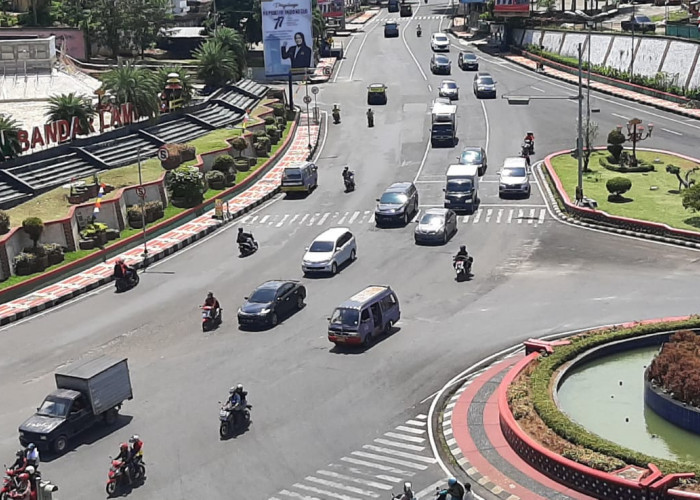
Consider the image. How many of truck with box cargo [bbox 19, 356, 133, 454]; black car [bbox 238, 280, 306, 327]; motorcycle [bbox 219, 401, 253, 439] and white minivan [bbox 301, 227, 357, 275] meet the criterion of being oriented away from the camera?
0

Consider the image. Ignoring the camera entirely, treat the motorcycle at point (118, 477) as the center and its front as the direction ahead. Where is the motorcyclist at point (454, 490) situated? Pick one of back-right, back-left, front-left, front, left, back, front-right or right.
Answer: left

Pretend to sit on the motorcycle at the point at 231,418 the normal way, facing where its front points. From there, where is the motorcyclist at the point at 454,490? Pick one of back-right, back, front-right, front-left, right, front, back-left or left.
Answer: left

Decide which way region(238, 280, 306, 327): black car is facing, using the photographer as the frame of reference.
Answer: facing the viewer and to the left of the viewer

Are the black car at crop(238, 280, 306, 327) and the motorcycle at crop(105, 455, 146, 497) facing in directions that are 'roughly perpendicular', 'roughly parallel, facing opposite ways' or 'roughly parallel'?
roughly parallel

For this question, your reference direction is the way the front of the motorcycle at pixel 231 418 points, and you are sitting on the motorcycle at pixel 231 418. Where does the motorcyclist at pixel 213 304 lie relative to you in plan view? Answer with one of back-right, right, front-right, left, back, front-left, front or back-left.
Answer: back-right

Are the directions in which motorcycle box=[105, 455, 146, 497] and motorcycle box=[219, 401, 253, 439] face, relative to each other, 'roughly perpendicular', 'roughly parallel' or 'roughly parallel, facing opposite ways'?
roughly parallel

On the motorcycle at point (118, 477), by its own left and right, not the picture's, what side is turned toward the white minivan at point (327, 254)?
back

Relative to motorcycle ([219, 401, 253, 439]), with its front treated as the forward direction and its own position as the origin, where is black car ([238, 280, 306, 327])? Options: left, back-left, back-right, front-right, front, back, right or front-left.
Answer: back-right

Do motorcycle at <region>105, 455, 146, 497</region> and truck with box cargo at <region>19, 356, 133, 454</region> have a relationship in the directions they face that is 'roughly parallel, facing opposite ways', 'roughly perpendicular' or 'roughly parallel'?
roughly parallel

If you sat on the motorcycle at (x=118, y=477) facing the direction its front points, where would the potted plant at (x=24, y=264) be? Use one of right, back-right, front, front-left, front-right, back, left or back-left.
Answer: back-right

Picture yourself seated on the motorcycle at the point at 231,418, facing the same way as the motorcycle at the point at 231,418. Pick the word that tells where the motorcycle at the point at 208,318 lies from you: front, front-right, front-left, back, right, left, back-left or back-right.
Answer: back-right

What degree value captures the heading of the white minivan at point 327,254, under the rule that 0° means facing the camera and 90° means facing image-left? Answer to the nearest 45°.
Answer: approximately 45°

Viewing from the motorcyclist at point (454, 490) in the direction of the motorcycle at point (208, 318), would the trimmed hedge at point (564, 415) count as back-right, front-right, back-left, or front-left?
front-right

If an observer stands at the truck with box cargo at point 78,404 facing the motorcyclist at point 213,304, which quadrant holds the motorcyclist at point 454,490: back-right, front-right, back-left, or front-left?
back-right

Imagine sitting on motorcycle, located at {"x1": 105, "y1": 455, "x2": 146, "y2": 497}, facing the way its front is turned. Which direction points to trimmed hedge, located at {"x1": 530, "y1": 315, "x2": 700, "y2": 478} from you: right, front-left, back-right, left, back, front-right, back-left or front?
back-left

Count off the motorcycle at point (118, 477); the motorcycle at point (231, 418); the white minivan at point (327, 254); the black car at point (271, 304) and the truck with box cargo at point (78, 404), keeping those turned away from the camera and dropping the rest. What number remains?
0

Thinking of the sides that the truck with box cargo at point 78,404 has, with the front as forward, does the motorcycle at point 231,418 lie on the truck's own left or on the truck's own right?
on the truck's own left

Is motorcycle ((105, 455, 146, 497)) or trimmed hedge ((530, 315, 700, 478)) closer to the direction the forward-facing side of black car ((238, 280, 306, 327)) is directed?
the motorcycle

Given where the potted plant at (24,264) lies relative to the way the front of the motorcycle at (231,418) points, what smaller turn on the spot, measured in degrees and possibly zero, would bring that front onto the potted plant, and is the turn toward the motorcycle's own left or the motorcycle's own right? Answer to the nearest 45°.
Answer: approximately 90° to the motorcycle's own right

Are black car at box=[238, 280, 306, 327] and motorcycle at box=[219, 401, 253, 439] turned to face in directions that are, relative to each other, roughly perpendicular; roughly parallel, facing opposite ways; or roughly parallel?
roughly parallel

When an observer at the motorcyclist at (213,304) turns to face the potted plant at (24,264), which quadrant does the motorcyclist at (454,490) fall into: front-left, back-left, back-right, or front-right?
back-left
